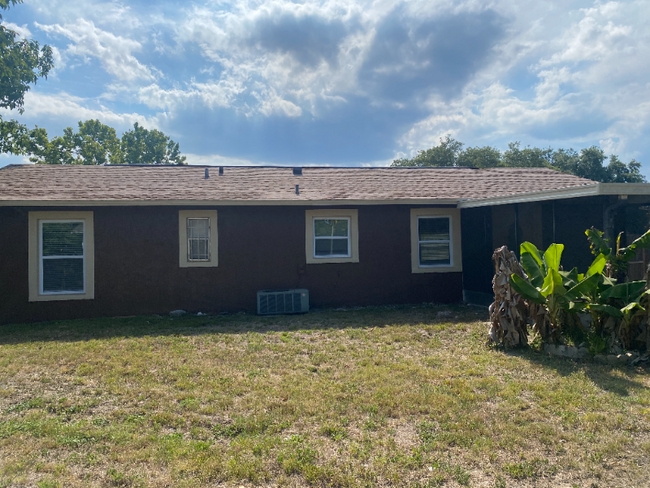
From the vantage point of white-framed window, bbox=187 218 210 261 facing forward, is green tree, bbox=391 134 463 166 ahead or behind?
behind

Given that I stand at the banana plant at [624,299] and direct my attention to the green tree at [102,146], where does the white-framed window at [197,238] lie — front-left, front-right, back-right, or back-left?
front-left

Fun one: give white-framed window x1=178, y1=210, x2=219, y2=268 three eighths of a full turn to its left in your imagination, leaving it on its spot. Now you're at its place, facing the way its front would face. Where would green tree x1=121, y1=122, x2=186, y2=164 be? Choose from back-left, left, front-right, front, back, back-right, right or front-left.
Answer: front-left

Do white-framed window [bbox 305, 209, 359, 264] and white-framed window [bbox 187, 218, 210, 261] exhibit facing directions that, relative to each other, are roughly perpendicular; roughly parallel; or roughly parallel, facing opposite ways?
roughly parallel

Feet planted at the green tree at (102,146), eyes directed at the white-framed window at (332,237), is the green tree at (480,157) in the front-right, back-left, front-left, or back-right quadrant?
front-left

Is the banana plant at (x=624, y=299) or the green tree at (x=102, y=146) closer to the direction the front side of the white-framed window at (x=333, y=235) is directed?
the banana plant

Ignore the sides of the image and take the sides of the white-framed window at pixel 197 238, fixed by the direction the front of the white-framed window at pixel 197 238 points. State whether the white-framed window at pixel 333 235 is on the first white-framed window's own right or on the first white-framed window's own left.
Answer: on the first white-framed window's own left

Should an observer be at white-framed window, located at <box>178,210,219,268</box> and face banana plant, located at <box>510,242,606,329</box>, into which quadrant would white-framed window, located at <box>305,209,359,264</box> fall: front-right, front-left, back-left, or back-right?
front-left

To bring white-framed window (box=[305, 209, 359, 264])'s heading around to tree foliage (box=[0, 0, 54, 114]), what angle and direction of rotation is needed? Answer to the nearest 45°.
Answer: approximately 135° to its right

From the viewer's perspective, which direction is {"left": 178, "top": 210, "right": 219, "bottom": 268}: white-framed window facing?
toward the camera

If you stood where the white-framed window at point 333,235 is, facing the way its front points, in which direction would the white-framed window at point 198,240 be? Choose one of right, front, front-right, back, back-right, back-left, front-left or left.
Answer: right

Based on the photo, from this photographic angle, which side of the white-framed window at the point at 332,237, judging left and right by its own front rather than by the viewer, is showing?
front

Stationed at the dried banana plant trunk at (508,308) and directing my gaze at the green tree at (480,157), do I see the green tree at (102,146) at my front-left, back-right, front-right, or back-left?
front-left
